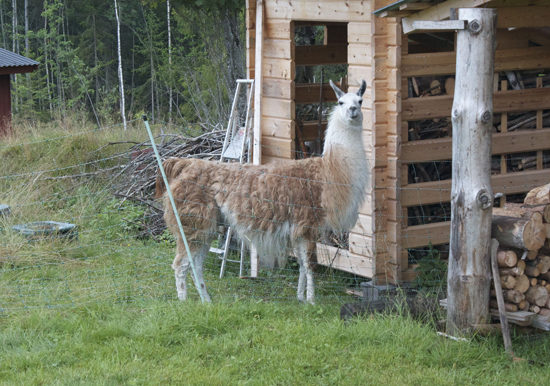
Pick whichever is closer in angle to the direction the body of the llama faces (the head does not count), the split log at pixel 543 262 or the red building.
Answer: the split log

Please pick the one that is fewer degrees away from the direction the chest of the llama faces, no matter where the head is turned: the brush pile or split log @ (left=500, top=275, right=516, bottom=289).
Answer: the split log

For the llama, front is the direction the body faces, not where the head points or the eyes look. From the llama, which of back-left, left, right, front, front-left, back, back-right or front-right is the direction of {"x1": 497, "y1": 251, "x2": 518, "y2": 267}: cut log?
front-right

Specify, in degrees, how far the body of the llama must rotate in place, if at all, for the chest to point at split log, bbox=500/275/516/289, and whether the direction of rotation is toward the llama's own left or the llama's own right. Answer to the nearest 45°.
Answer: approximately 45° to the llama's own right

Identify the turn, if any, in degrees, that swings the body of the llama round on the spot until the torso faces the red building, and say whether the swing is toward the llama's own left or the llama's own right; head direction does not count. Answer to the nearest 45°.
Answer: approximately 135° to the llama's own left

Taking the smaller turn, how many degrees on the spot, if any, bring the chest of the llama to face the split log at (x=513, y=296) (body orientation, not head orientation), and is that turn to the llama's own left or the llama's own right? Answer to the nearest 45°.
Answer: approximately 45° to the llama's own right

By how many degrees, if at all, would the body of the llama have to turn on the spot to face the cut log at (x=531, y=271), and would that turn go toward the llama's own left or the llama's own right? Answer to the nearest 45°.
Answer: approximately 45° to the llama's own right

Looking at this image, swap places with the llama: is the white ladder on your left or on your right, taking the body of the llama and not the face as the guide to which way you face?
on your left

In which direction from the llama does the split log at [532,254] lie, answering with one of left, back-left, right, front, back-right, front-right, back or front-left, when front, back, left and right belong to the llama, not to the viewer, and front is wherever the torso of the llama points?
front-right

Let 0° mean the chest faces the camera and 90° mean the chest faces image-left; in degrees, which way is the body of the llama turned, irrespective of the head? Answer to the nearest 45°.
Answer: approximately 270°
